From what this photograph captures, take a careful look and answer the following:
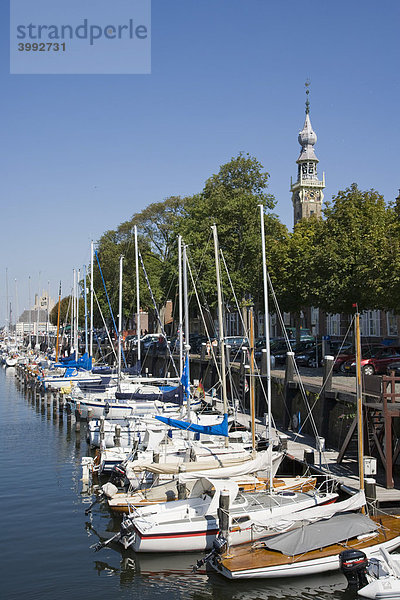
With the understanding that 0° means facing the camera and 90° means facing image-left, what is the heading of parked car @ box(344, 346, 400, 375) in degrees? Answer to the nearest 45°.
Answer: approximately 45°

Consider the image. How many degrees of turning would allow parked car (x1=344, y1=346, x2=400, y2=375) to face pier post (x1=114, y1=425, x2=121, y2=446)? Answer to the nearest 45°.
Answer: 0° — it already faces it

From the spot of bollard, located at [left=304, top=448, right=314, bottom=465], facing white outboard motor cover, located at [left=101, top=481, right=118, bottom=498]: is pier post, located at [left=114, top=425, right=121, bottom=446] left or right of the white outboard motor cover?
right

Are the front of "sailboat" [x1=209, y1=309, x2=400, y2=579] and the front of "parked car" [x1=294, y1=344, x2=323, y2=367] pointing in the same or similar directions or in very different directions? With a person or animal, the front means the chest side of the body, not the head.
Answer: very different directions

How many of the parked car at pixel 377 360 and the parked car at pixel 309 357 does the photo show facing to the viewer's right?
0

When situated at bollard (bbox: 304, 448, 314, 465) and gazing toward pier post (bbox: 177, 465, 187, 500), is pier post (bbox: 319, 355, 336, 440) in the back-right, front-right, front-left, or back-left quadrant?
back-right

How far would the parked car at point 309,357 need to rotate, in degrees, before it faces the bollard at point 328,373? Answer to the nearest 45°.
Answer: approximately 45° to its left
